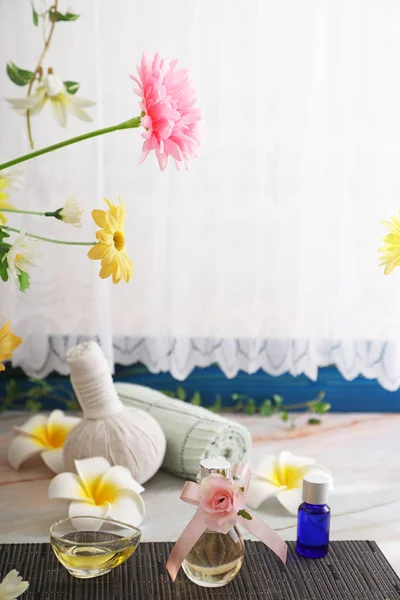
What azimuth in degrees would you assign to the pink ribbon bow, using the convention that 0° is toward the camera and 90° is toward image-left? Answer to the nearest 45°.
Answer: approximately 0°
